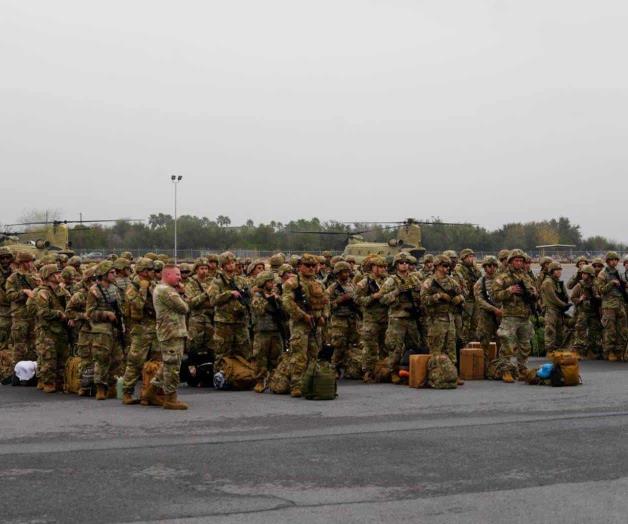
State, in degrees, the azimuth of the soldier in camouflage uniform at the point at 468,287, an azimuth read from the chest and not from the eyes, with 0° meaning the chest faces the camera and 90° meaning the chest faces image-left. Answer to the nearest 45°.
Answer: approximately 315°

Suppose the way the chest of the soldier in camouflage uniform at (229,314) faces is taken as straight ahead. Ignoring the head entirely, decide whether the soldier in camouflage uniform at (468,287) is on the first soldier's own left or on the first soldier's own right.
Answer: on the first soldier's own left

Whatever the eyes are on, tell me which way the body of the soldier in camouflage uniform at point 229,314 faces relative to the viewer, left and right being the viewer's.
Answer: facing the viewer and to the right of the viewer

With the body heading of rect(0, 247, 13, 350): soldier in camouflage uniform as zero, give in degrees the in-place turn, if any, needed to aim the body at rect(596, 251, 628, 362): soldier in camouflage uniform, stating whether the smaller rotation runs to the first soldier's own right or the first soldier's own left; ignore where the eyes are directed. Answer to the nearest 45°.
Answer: approximately 45° to the first soldier's own left

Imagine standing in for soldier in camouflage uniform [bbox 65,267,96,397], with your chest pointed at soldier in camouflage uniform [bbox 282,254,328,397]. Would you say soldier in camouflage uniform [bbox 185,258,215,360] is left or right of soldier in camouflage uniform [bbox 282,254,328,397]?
left

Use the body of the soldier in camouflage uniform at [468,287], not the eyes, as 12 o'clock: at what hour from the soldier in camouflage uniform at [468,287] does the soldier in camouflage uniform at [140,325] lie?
the soldier in camouflage uniform at [140,325] is roughly at 3 o'clock from the soldier in camouflage uniform at [468,287].

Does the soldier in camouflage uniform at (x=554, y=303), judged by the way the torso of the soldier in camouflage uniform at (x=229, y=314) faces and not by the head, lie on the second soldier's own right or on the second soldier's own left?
on the second soldier's own left
